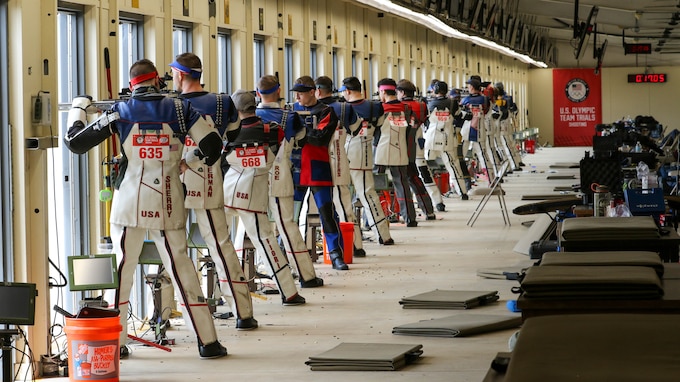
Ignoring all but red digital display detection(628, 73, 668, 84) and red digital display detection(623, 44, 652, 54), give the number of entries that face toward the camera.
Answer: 2

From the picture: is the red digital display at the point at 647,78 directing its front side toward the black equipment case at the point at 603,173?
yes

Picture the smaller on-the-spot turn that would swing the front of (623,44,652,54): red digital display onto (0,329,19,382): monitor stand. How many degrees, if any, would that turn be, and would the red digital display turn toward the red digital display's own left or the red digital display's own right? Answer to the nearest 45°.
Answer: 0° — it already faces it

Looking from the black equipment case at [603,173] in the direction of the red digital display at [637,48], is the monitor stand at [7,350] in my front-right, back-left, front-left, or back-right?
back-left

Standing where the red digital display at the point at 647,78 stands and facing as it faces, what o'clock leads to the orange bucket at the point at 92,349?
The orange bucket is roughly at 12 o'clock from the red digital display.

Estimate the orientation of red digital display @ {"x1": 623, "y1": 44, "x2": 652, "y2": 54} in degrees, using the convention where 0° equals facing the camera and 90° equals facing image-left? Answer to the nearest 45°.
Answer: approximately 0°

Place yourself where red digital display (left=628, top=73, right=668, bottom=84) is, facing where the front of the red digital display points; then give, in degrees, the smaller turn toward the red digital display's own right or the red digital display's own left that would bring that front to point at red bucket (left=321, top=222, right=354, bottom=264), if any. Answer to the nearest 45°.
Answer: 0° — it already faces it
